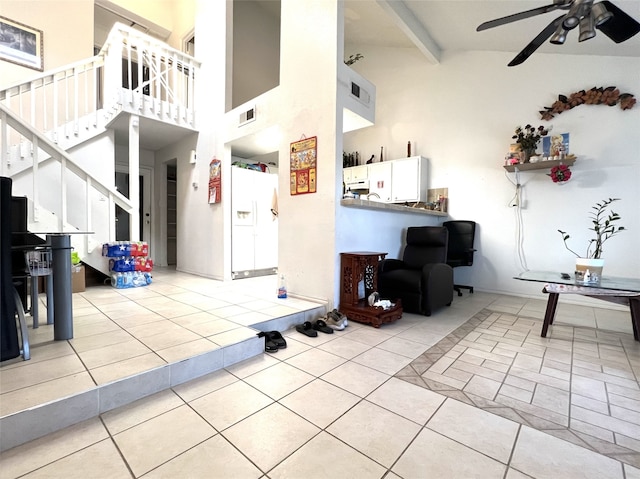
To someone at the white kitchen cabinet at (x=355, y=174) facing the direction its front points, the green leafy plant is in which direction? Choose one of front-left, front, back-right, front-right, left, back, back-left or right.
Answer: front-left

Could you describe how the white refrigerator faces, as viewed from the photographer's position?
facing the viewer and to the right of the viewer

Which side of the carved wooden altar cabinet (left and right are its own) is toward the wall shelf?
left

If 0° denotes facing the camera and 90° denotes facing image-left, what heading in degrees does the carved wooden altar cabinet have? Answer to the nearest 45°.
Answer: approximately 315°

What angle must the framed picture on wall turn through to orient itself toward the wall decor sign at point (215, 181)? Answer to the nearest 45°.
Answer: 0° — it already faces it

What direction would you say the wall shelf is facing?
toward the camera

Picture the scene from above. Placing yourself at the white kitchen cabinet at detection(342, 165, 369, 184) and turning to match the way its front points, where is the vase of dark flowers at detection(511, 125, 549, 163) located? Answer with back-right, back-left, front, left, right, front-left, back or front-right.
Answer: front-left

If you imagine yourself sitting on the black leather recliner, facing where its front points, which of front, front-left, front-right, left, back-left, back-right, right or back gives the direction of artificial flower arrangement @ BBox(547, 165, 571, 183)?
back

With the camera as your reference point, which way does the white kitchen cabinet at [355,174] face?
facing the viewer

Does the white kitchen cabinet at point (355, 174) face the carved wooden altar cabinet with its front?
yes
